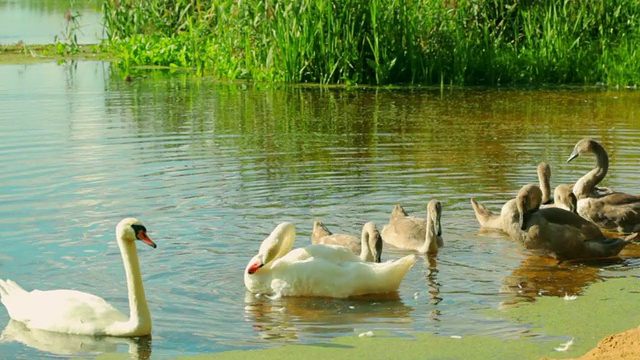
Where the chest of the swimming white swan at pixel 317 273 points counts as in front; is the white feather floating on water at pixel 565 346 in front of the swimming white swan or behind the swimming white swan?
behind

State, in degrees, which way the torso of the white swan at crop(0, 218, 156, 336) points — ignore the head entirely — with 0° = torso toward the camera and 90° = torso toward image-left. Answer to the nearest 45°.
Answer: approximately 270°

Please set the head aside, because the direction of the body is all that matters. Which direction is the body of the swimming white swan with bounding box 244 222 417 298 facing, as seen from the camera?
to the viewer's left

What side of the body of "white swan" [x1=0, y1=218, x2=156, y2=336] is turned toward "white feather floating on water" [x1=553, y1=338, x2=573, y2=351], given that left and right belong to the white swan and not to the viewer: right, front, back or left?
front
